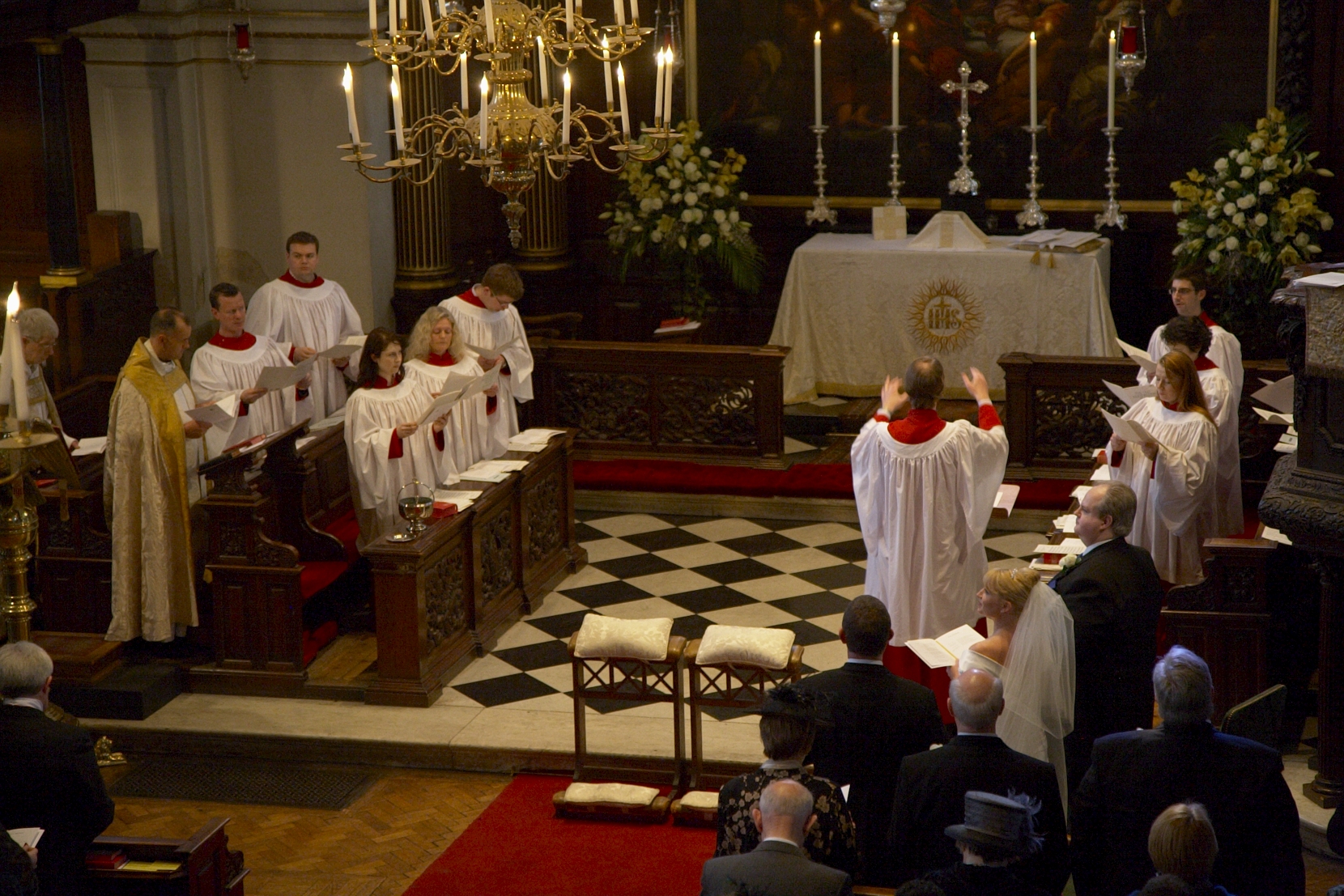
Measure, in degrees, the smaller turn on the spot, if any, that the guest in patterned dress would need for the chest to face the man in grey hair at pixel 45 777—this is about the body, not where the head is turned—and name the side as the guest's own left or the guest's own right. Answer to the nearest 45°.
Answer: approximately 90° to the guest's own left

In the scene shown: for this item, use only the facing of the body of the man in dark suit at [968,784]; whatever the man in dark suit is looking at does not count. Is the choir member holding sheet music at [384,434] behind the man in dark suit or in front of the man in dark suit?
in front

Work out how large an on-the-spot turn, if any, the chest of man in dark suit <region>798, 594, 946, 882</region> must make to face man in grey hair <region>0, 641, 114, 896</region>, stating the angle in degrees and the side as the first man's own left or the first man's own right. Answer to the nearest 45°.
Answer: approximately 90° to the first man's own left

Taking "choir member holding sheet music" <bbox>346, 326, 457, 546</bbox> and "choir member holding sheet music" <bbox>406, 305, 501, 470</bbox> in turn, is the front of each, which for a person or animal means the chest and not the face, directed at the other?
no

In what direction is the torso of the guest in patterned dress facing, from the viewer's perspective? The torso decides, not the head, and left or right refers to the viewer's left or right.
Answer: facing away from the viewer

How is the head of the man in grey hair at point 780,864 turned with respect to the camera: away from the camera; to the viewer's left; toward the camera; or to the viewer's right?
away from the camera

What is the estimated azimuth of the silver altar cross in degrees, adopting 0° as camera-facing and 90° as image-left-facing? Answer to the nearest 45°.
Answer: approximately 0°

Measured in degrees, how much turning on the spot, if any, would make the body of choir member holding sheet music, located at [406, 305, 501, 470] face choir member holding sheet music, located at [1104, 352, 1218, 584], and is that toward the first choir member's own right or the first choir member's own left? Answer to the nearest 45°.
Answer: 0° — they already face them

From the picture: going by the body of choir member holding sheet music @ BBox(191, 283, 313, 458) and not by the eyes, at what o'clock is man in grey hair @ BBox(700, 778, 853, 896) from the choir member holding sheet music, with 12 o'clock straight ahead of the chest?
The man in grey hair is roughly at 1 o'clock from the choir member holding sheet music.

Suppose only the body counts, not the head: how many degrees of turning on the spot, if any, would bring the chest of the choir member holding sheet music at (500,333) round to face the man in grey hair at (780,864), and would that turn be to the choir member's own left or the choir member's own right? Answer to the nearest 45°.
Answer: approximately 45° to the choir member's own right

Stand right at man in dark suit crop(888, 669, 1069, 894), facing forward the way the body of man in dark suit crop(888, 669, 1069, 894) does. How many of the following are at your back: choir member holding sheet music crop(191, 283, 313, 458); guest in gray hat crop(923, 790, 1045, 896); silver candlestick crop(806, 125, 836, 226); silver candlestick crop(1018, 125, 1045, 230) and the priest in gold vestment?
1

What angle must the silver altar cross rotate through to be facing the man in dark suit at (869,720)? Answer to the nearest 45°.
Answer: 0° — it already faces them

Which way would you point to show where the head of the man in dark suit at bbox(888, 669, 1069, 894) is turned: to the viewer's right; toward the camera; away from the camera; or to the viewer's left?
away from the camera

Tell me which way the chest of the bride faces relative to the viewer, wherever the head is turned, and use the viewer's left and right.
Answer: facing away from the viewer and to the left of the viewer

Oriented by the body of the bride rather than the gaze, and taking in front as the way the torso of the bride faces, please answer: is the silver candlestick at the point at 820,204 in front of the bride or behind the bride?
in front

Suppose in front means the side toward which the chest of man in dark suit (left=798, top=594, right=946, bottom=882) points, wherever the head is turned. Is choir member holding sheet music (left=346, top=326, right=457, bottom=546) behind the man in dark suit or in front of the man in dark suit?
in front

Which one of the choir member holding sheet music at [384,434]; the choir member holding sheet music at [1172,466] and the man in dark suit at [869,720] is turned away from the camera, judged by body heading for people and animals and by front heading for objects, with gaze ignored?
the man in dark suit

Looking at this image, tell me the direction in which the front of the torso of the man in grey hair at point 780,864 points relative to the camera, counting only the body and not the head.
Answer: away from the camera

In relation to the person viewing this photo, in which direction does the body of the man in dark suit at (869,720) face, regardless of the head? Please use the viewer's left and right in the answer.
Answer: facing away from the viewer

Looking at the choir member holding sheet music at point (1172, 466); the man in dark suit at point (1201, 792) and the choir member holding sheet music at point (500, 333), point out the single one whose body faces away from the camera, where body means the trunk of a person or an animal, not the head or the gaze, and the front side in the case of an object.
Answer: the man in dark suit

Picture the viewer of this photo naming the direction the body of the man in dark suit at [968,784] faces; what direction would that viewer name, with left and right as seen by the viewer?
facing away from the viewer
